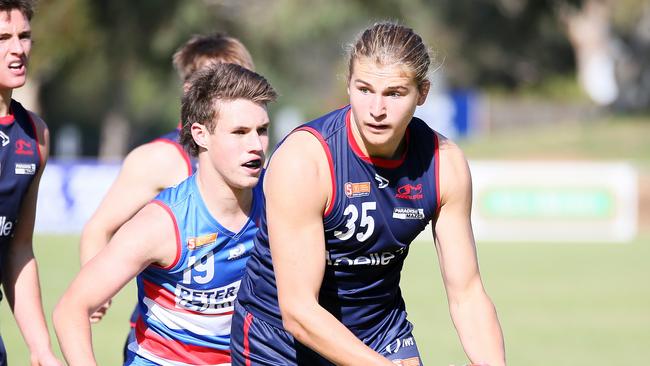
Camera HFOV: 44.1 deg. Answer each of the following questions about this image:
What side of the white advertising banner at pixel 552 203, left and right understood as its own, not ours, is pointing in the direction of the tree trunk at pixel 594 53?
back

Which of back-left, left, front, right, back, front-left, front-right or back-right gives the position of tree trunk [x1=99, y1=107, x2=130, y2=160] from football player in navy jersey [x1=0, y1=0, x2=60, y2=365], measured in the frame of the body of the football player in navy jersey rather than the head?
back

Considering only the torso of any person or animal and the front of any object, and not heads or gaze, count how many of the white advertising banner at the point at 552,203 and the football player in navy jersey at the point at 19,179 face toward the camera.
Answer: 2

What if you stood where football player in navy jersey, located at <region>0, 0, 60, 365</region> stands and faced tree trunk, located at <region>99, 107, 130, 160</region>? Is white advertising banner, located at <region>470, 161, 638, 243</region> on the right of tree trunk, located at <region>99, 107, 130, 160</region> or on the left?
right

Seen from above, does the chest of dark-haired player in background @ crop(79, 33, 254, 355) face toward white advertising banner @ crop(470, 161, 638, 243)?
no

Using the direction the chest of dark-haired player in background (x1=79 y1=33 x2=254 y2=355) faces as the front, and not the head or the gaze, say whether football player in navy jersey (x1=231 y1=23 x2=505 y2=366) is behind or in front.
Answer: in front

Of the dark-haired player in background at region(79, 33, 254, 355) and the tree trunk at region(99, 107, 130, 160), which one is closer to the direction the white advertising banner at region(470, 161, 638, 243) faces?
the dark-haired player in background

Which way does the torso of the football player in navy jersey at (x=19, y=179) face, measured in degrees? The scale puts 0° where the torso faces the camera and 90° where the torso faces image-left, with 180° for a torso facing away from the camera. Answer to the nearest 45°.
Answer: approximately 0°

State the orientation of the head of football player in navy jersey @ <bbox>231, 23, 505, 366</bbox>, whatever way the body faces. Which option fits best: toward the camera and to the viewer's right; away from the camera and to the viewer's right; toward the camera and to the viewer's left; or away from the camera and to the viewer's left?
toward the camera and to the viewer's left

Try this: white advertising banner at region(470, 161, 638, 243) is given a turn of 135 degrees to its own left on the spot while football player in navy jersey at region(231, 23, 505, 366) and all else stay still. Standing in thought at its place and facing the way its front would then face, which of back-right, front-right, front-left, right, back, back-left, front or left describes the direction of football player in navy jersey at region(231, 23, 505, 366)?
back-right

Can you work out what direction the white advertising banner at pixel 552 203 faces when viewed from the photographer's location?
facing the viewer

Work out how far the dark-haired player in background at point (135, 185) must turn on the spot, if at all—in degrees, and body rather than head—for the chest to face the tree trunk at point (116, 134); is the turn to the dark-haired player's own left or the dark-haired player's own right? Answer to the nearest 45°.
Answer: approximately 135° to the dark-haired player's own left

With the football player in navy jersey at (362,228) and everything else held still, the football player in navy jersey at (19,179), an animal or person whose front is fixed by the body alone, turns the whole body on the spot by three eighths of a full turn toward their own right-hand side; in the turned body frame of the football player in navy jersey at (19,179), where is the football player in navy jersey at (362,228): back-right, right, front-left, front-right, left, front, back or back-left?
back

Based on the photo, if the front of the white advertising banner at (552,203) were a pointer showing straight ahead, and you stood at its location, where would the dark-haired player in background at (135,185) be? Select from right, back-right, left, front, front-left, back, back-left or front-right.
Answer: front
